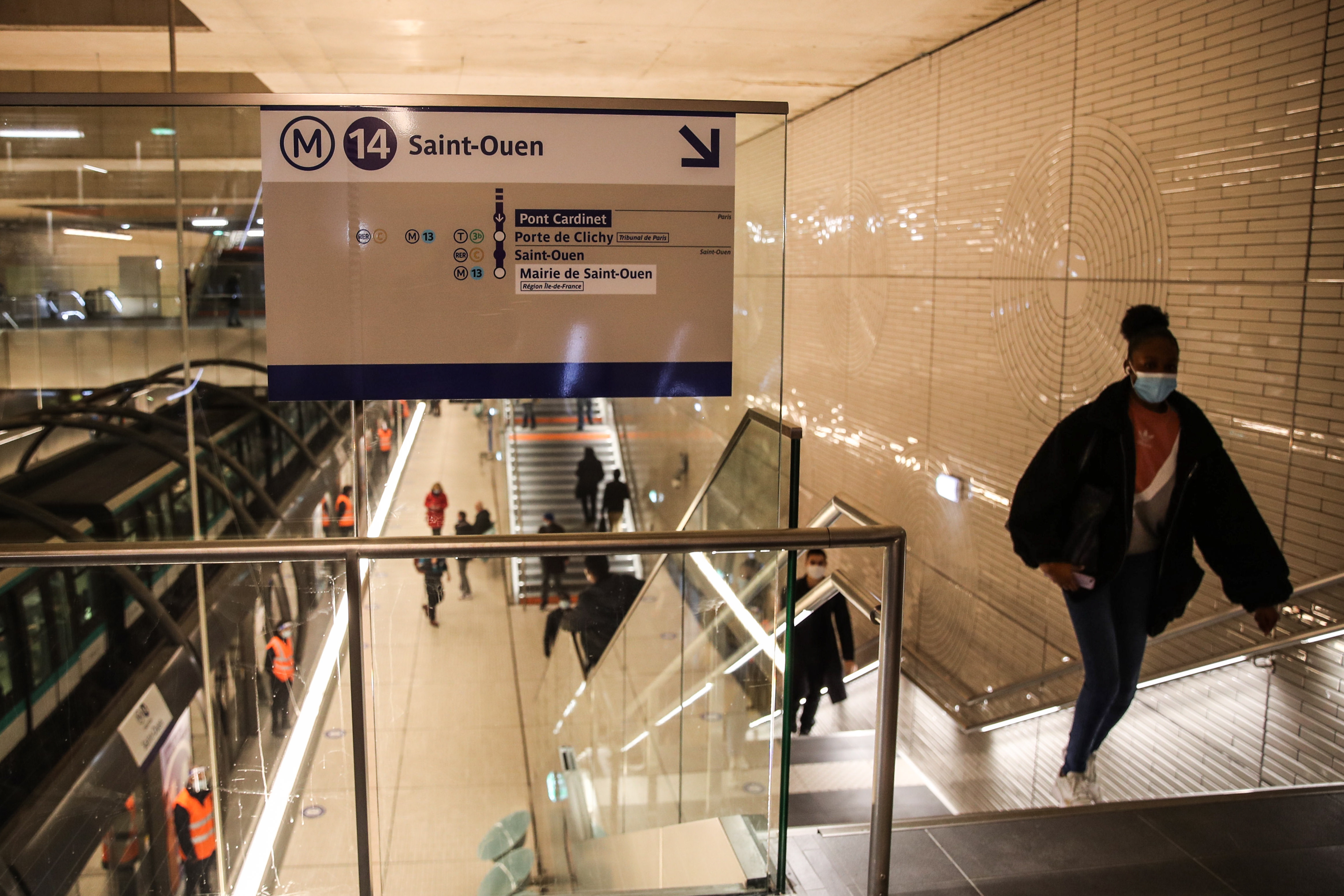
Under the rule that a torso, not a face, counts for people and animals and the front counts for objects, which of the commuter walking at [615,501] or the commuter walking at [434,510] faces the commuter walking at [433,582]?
the commuter walking at [434,510]

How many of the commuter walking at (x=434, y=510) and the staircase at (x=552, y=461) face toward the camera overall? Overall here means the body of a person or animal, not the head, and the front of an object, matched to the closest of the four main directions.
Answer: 2

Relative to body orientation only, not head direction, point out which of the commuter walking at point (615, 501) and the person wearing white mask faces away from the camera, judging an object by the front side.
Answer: the commuter walking

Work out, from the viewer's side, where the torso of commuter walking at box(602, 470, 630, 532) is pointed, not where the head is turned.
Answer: away from the camera

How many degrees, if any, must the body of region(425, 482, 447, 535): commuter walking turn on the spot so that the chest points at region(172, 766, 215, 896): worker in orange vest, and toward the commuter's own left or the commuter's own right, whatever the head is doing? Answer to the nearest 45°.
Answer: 0° — they already face them

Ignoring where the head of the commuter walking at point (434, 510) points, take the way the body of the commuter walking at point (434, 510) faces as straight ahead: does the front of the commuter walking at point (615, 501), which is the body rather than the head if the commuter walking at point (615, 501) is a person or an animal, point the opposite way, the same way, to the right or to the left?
the opposite way

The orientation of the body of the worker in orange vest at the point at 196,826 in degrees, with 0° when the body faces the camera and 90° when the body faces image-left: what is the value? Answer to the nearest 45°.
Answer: approximately 315°

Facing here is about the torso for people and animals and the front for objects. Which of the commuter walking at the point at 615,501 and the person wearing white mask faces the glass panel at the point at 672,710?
the person wearing white mask

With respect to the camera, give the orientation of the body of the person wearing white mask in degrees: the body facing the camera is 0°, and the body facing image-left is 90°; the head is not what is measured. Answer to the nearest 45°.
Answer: approximately 0°
